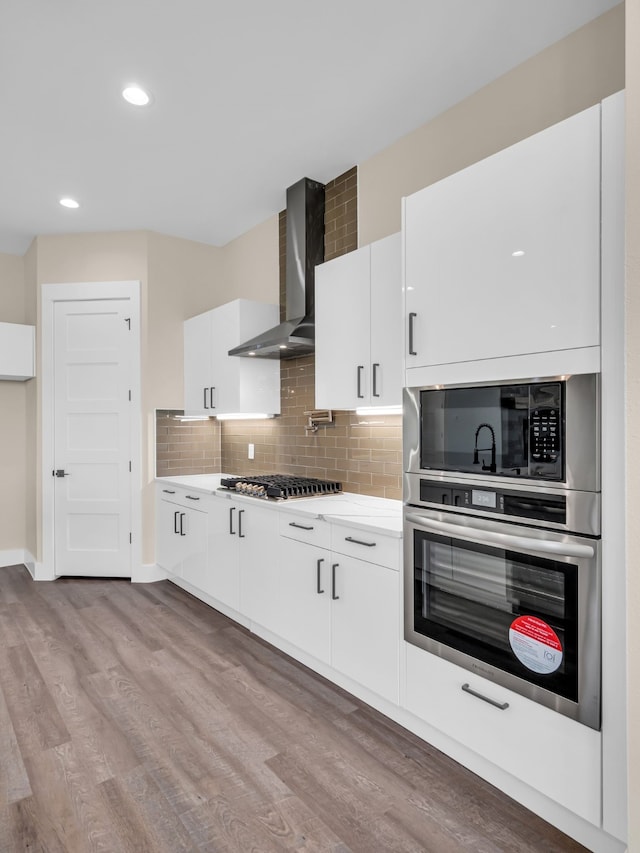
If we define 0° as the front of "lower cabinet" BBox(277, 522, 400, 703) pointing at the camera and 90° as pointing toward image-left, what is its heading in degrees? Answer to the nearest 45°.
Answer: approximately 45°

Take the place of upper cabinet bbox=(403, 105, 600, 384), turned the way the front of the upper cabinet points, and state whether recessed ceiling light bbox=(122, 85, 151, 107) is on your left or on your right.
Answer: on your right

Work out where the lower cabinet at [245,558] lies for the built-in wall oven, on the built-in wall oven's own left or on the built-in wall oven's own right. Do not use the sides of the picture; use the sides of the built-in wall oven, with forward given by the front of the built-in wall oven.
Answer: on the built-in wall oven's own right

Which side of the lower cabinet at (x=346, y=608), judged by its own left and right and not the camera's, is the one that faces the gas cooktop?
right

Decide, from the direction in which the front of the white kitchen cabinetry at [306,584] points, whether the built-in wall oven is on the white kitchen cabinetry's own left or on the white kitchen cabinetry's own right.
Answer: on the white kitchen cabinetry's own left
